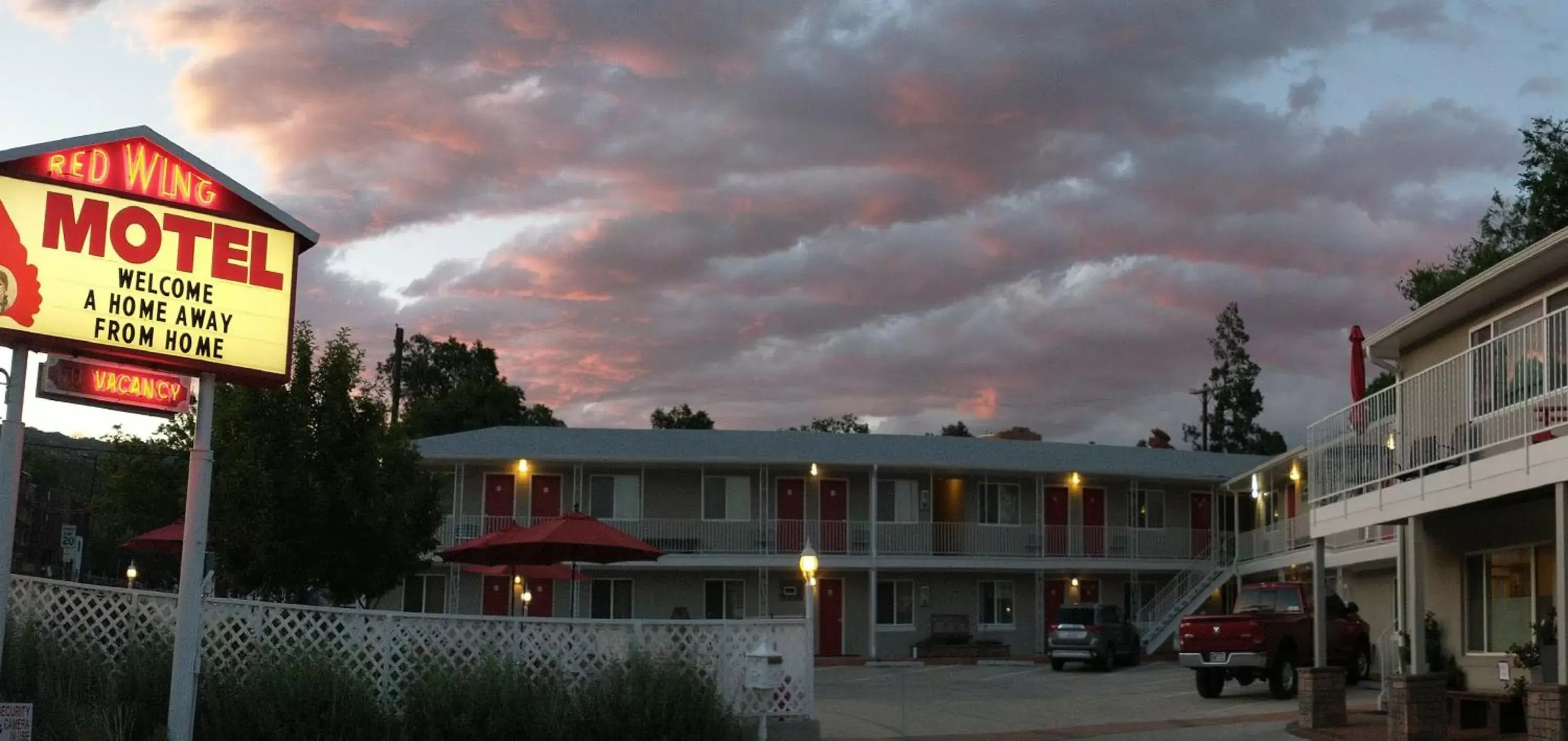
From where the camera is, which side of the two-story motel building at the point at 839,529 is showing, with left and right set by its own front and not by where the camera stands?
front

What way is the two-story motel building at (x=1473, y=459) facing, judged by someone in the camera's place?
facing the viewer and to the left of the viewer

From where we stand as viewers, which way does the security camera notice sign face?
facing the viewer

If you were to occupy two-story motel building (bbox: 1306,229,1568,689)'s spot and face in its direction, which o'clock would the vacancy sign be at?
The vacancy sign is roughly at 12 o'clock from the two-story motel building.

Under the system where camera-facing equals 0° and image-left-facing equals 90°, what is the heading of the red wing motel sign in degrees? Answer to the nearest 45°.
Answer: approximately 315°

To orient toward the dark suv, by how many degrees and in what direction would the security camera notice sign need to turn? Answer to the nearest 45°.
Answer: approximately 135° to its left

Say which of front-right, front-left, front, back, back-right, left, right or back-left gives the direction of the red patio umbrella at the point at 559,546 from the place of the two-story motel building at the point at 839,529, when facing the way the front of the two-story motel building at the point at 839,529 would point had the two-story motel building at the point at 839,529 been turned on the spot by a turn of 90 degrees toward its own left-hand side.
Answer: right

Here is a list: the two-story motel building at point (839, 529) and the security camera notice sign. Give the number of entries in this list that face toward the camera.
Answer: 2

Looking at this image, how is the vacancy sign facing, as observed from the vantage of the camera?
facing the viewer and to the right of the viewer

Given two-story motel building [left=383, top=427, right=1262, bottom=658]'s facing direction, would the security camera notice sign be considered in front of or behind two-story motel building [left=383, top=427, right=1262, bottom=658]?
in front

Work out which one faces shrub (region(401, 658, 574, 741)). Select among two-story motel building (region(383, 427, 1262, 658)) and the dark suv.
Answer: the two-story motel building

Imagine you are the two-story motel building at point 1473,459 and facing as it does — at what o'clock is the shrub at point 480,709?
The shrub is roughly at 12 o'clock from the two-story motel building.
